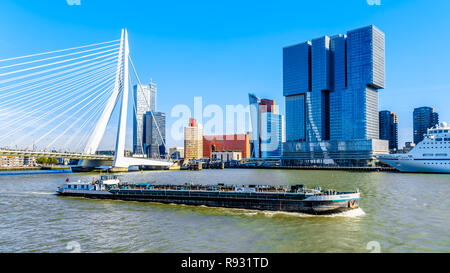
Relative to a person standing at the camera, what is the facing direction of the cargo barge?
facing the viewer and to the right of the viewer
